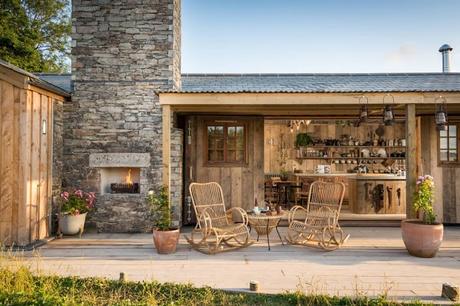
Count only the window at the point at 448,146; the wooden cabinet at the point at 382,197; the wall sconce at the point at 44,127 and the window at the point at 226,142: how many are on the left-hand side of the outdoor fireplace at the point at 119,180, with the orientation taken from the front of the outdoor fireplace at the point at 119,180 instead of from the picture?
3

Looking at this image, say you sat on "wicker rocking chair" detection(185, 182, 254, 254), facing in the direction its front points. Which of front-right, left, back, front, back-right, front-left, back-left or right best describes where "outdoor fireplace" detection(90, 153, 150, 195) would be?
back

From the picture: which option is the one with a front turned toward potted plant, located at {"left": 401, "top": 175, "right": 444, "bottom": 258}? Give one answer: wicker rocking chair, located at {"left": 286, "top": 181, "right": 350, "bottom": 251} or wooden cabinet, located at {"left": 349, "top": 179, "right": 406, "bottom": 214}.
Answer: the wooden cabinet

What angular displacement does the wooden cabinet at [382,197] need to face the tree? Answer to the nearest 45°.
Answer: approximately 90° to its right

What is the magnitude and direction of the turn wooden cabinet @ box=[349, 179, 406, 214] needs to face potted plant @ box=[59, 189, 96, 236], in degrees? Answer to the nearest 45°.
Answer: approximately 45° to its right

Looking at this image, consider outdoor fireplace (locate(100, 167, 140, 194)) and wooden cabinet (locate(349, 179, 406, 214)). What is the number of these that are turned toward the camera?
2

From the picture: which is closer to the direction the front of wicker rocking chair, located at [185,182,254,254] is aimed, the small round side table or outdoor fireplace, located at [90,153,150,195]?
the small round side table

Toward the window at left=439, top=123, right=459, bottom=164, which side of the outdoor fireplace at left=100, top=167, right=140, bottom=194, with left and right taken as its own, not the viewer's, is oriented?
left

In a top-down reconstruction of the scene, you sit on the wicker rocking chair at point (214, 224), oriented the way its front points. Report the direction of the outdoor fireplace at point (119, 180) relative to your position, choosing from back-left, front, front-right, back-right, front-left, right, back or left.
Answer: back

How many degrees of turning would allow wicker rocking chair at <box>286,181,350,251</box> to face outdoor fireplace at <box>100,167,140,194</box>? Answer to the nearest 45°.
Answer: approximately 45° to its right

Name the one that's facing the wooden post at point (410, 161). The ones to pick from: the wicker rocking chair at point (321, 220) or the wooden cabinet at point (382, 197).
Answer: the wooden cabinet

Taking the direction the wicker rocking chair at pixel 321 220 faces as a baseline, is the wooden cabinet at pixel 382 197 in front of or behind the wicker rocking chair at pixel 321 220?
behind

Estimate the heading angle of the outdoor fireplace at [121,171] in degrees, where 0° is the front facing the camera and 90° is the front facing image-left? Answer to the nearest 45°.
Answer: approximately 0°

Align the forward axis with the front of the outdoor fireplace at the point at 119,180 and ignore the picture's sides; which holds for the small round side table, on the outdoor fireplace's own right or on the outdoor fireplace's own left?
on the outdoor fireplace's own left
